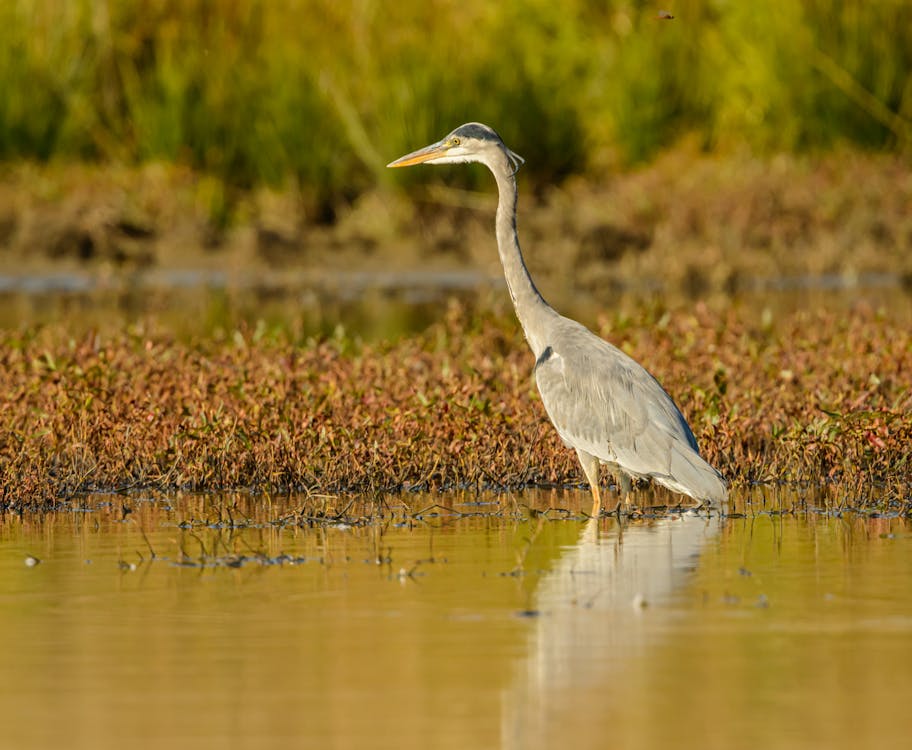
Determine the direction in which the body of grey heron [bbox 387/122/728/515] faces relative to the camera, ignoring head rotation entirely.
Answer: to the viewer's left
